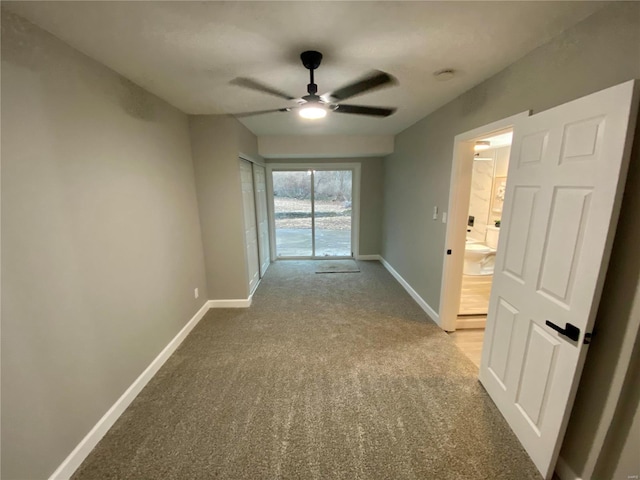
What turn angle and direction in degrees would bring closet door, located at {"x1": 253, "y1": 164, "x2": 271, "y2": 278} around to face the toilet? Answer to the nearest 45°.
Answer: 0° — it already faces it

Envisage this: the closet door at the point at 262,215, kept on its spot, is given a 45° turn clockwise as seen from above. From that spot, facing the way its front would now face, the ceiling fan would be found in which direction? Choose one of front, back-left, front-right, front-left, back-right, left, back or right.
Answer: front-right

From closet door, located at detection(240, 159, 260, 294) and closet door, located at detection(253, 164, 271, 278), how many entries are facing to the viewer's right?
2

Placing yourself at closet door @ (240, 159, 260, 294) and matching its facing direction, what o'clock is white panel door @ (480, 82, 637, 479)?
The white panel door is roughly at 2 o'clock from the closet door.

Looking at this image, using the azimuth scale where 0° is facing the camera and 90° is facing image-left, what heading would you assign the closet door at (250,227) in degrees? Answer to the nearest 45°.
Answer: approximately 270°

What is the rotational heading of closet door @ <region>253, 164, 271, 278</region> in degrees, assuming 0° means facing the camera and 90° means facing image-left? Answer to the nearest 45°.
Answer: approximately 270°

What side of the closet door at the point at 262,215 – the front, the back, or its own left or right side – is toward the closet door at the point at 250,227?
right

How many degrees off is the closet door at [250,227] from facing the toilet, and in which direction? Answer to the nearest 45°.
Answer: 0° — it already faces it
